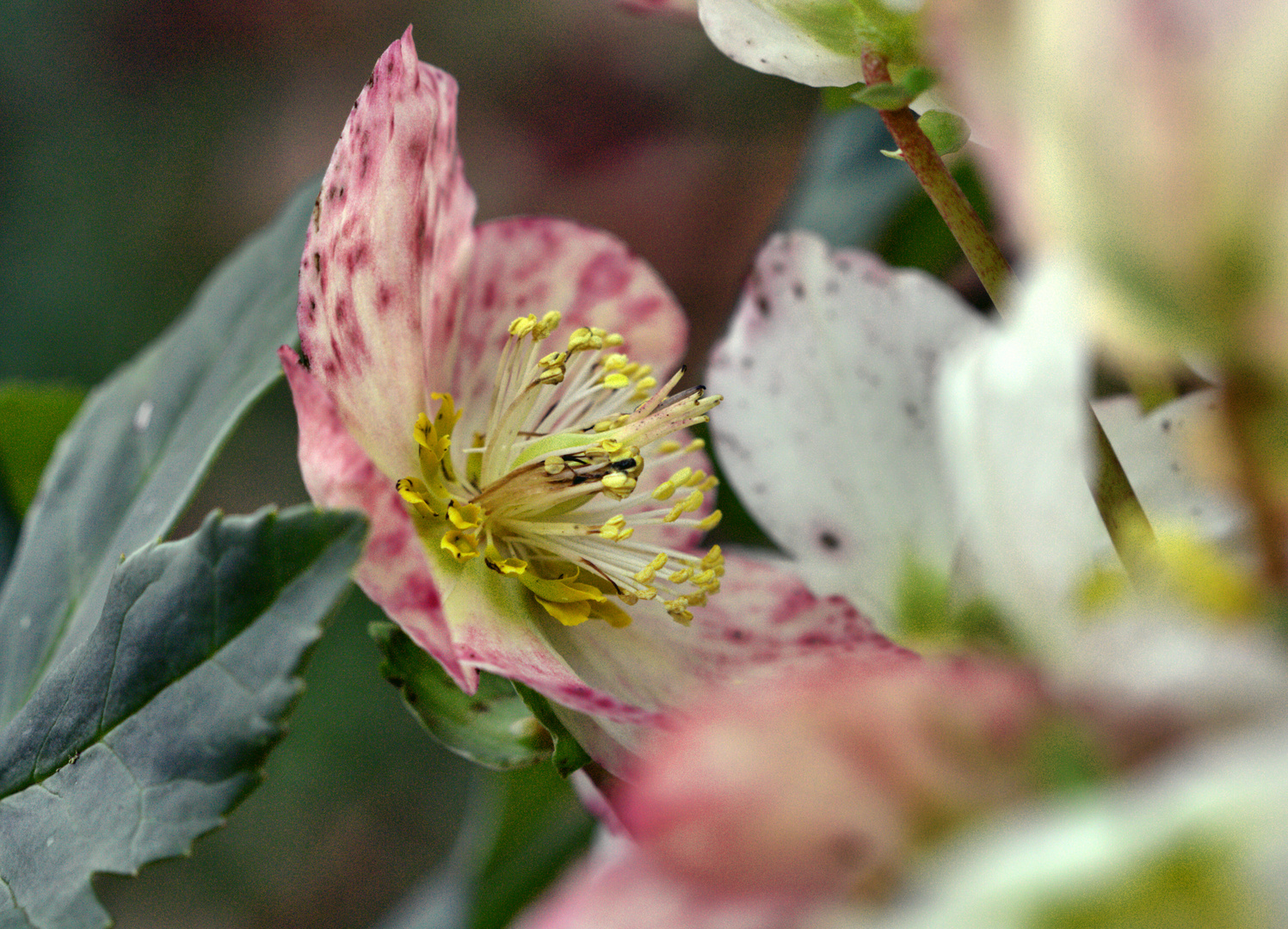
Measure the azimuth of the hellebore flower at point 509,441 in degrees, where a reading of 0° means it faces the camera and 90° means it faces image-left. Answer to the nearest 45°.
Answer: approximately 315°
